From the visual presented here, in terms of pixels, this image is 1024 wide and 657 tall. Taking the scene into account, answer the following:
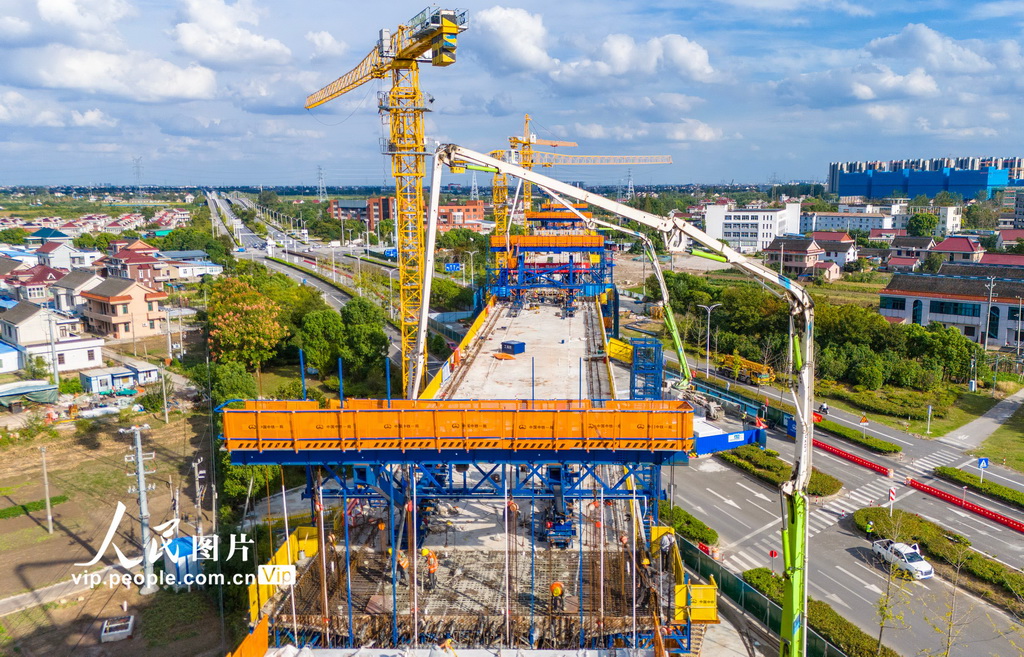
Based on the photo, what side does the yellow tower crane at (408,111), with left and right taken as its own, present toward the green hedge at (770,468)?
back

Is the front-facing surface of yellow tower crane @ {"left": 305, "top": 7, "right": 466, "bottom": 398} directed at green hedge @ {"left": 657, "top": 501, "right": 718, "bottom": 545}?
no

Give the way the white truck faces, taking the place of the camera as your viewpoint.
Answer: facing the viewer and to the right of the viewer

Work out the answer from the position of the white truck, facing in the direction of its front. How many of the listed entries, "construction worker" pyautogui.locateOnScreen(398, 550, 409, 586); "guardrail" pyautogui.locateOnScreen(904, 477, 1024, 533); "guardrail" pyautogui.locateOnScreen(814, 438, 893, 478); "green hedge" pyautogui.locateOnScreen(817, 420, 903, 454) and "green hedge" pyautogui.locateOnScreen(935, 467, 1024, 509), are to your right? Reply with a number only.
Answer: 1

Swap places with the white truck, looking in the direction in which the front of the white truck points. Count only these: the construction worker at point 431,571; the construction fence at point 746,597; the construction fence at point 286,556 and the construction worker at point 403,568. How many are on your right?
4

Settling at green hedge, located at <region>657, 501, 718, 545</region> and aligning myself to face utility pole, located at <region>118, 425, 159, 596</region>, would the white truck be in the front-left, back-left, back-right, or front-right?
back-left

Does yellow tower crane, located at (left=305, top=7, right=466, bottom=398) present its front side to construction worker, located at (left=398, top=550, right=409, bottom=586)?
no

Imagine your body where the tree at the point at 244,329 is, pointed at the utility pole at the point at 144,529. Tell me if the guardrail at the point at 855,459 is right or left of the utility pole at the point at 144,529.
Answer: left

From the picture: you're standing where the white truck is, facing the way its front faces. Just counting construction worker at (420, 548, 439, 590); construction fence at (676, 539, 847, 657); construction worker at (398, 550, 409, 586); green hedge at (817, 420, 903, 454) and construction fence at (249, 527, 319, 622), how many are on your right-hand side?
4

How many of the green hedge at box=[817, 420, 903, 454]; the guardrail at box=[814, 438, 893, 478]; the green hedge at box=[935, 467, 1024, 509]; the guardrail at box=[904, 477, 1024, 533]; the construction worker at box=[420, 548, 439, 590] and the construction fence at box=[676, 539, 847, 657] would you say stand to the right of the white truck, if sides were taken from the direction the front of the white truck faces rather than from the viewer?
2

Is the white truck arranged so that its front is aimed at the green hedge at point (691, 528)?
no

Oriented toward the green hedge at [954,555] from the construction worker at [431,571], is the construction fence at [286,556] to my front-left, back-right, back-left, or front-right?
back-left

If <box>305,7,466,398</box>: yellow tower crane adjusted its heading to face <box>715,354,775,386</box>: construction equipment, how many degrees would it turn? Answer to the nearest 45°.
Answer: approximately 135° to its right

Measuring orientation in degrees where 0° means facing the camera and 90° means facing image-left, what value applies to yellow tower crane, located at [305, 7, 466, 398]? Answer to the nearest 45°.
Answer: approximately 135°

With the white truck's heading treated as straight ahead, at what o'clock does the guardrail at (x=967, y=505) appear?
The guardrail is roughly at 8 o'clock from the white truck.

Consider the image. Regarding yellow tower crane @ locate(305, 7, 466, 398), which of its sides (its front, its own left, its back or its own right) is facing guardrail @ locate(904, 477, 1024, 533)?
back

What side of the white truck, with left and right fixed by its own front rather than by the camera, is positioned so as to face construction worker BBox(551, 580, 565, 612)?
right
